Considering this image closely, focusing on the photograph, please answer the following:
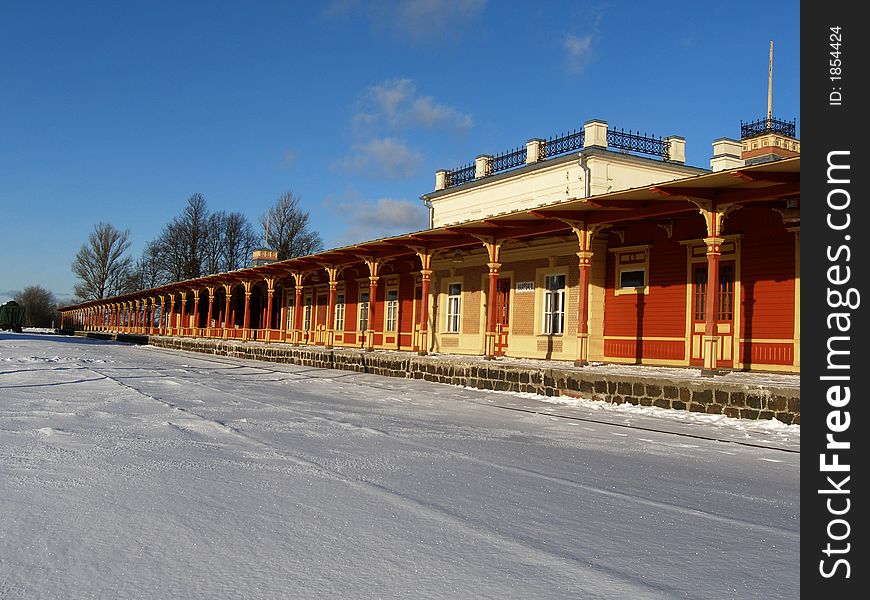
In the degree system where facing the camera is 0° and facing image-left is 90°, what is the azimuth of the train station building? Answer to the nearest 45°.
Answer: approximately 45°
